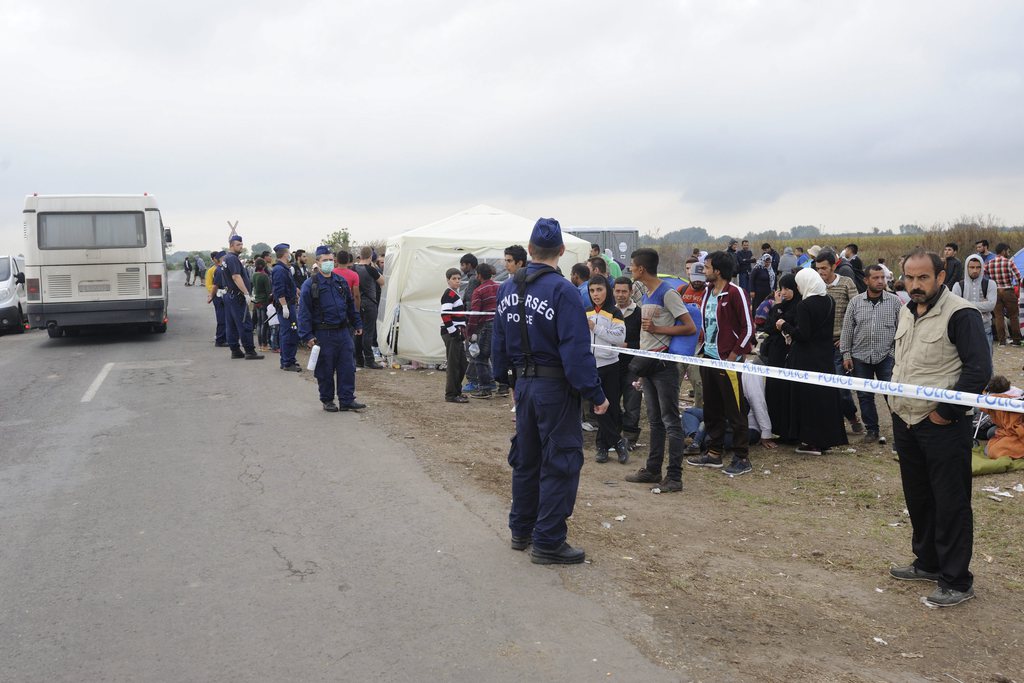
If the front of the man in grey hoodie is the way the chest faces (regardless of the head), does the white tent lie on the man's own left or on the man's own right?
on the man's own right

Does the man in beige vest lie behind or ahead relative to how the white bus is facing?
behind

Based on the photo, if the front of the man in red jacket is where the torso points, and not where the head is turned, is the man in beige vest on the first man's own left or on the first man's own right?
on the first man's own left

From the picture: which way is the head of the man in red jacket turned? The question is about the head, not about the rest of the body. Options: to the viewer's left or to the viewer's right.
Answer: to the viewer's left

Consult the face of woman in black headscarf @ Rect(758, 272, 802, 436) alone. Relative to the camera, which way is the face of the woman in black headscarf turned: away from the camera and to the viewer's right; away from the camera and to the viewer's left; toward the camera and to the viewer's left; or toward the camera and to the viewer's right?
toward the camera and to the viewer's left

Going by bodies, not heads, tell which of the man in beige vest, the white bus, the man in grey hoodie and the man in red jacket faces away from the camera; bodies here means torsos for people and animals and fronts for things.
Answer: the white bus

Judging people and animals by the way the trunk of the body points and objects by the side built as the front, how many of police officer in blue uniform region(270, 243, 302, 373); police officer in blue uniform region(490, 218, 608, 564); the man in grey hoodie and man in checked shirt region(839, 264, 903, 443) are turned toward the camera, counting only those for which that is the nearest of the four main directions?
2

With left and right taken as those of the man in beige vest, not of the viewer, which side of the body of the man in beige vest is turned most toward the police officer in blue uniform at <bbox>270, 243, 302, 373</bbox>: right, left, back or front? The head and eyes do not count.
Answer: right

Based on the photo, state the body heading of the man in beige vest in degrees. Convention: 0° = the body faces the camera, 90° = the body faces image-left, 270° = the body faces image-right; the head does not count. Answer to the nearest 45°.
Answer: approximately 45°

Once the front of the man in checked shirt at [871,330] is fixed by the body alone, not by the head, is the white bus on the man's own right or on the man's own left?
on the man's own right
